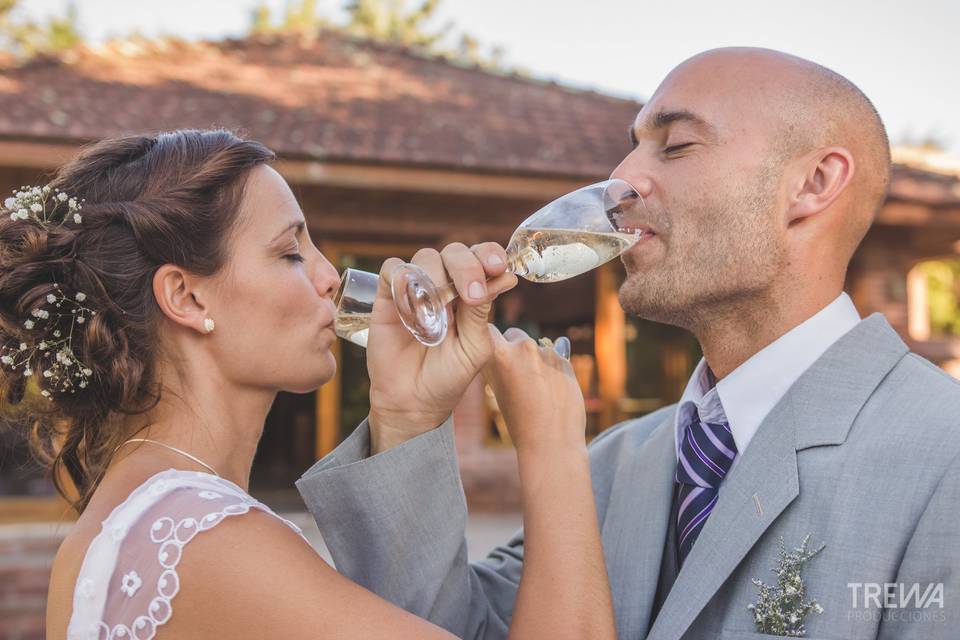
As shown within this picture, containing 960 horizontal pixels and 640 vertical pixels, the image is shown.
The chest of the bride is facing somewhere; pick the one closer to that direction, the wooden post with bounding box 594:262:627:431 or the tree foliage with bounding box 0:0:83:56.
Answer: the wooden post

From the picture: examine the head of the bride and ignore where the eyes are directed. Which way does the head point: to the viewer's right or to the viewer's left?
to the viewer's right

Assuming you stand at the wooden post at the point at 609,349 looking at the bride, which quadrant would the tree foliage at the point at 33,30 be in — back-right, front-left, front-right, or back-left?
back-right

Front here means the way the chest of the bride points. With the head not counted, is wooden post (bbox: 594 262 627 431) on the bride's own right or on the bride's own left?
on the bride's own left

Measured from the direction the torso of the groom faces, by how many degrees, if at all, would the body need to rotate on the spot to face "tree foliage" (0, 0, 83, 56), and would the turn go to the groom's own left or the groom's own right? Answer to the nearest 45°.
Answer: approximately 90° to the groom's own right

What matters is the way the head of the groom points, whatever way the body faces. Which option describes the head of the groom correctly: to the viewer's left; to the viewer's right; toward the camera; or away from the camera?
to the viewer's left

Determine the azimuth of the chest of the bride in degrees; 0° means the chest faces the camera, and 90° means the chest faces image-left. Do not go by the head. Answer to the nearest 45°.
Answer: approximately 270°

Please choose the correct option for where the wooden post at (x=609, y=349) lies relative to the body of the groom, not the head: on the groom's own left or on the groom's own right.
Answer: on the groom's own right

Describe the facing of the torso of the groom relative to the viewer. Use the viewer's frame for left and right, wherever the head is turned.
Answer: facing the viewer and to the left of the viewer

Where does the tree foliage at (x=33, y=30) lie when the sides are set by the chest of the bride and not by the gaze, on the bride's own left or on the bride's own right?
on the bride's own left
